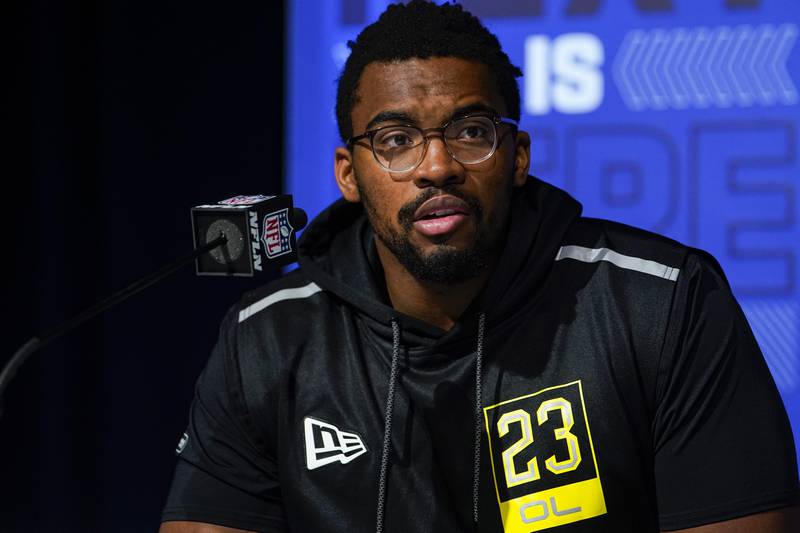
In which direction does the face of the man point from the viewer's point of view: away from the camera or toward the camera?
toward the camera

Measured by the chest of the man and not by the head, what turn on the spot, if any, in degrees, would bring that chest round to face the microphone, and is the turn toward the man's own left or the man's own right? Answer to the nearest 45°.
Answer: approximately 45° to the man's own right

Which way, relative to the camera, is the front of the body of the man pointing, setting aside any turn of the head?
toward the camera

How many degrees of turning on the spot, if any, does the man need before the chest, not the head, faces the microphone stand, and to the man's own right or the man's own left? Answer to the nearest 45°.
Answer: approximately 45° to the man's own right

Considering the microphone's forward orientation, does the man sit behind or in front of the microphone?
in front

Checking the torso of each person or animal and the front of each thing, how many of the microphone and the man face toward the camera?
1

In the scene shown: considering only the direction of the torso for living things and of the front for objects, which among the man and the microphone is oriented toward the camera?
the man

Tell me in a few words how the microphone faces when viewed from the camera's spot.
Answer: facing away from the viewer and to the right of the viewer

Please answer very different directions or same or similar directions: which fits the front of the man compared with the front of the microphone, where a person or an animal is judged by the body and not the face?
very different directions
